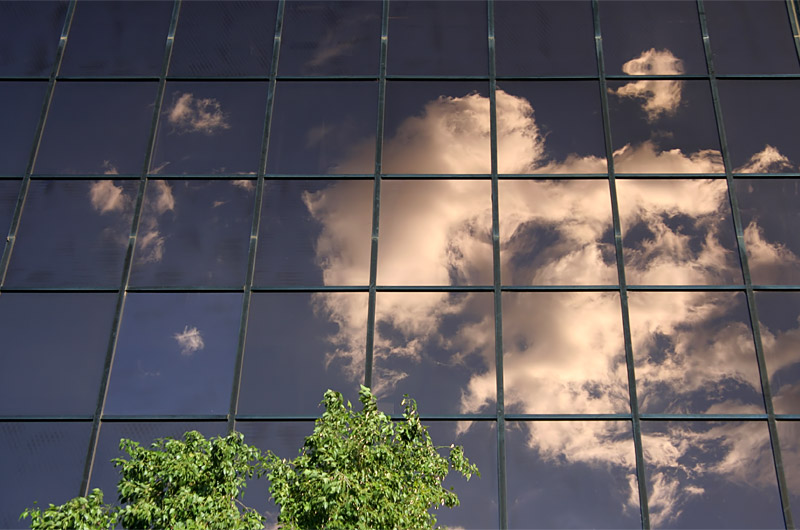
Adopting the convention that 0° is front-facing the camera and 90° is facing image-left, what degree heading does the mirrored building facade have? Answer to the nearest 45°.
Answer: approximately 0°
